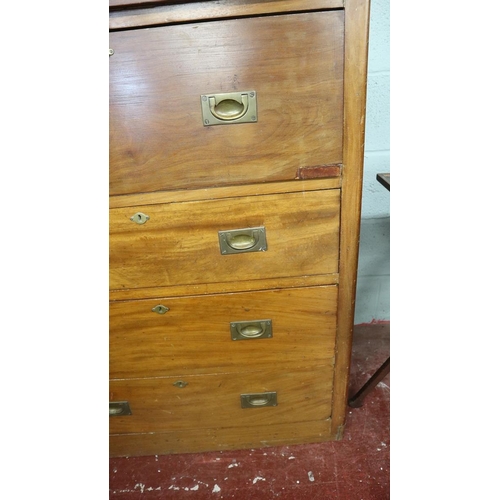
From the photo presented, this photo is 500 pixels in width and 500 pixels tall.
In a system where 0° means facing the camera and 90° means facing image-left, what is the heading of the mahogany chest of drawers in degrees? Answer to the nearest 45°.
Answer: approximately 0°
